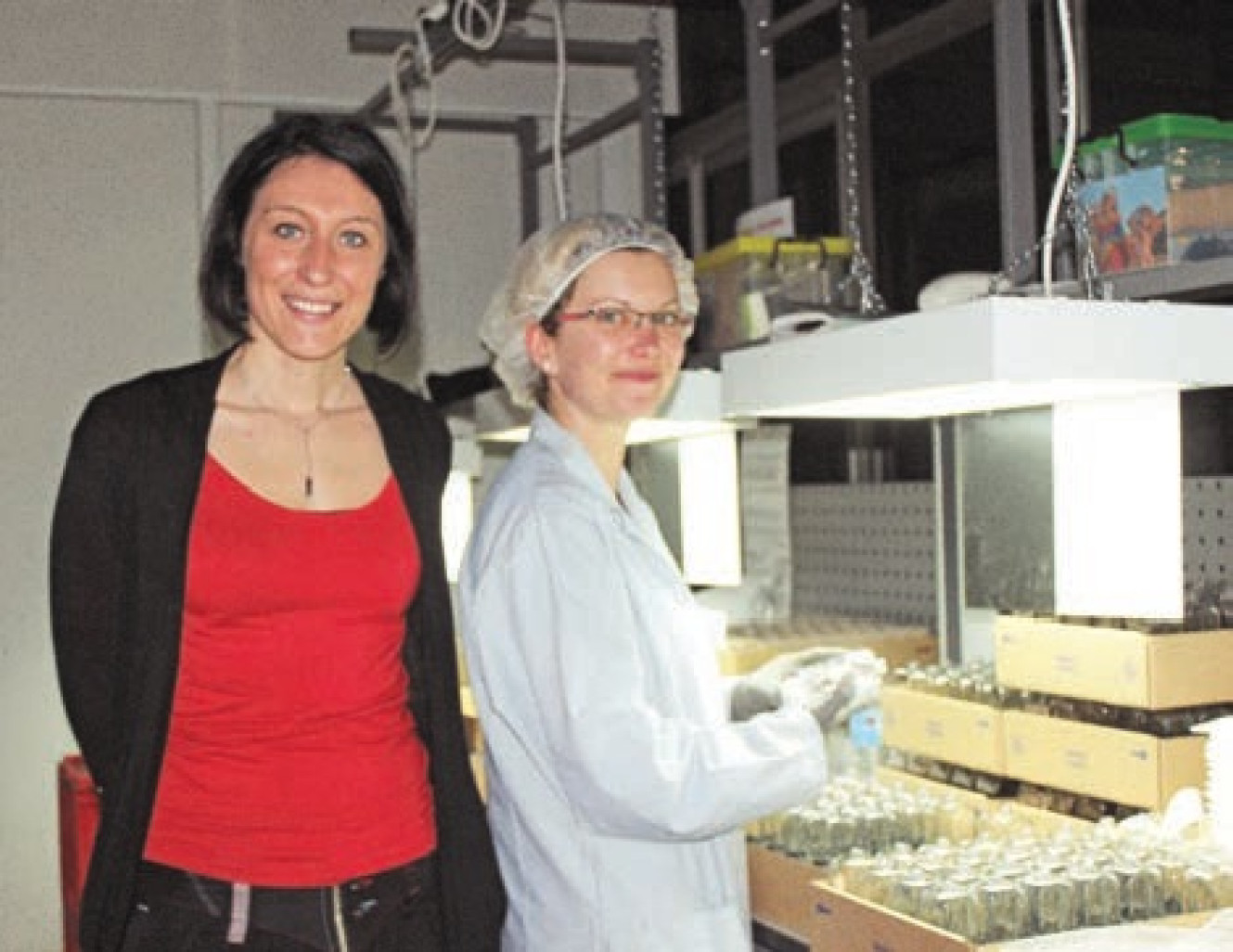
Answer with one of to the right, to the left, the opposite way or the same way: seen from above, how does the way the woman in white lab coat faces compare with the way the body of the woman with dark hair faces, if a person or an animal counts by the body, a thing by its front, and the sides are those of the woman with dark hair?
to the left

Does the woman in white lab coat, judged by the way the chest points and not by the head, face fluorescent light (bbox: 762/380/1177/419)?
yes

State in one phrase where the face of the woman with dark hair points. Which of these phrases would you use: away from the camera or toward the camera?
toward the camera

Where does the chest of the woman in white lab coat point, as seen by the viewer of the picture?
to the viewer's right

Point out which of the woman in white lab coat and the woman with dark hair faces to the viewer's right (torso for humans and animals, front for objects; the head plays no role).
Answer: the woman in white lab coat

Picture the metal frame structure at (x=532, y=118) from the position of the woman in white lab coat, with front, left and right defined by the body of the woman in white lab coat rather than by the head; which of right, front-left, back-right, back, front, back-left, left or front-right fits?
left

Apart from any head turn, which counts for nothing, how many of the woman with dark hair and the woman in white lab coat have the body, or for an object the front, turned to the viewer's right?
1

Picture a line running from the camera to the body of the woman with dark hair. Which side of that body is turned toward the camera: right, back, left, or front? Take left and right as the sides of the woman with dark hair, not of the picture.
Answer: front

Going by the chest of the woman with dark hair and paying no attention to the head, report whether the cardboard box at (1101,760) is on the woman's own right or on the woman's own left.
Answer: on the woman's own left

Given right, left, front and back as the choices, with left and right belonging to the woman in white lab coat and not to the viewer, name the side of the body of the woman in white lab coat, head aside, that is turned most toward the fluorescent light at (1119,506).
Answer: front

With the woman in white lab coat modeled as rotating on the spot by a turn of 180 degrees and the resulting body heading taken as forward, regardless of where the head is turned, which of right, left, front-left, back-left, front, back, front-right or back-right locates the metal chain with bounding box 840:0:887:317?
back-right

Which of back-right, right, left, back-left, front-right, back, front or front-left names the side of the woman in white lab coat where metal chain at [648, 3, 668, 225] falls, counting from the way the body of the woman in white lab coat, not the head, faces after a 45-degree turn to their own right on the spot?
back-left

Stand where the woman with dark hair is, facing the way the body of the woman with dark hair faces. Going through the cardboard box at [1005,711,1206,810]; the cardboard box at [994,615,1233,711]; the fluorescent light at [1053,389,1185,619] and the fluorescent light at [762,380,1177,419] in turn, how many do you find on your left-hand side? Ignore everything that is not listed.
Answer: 4
